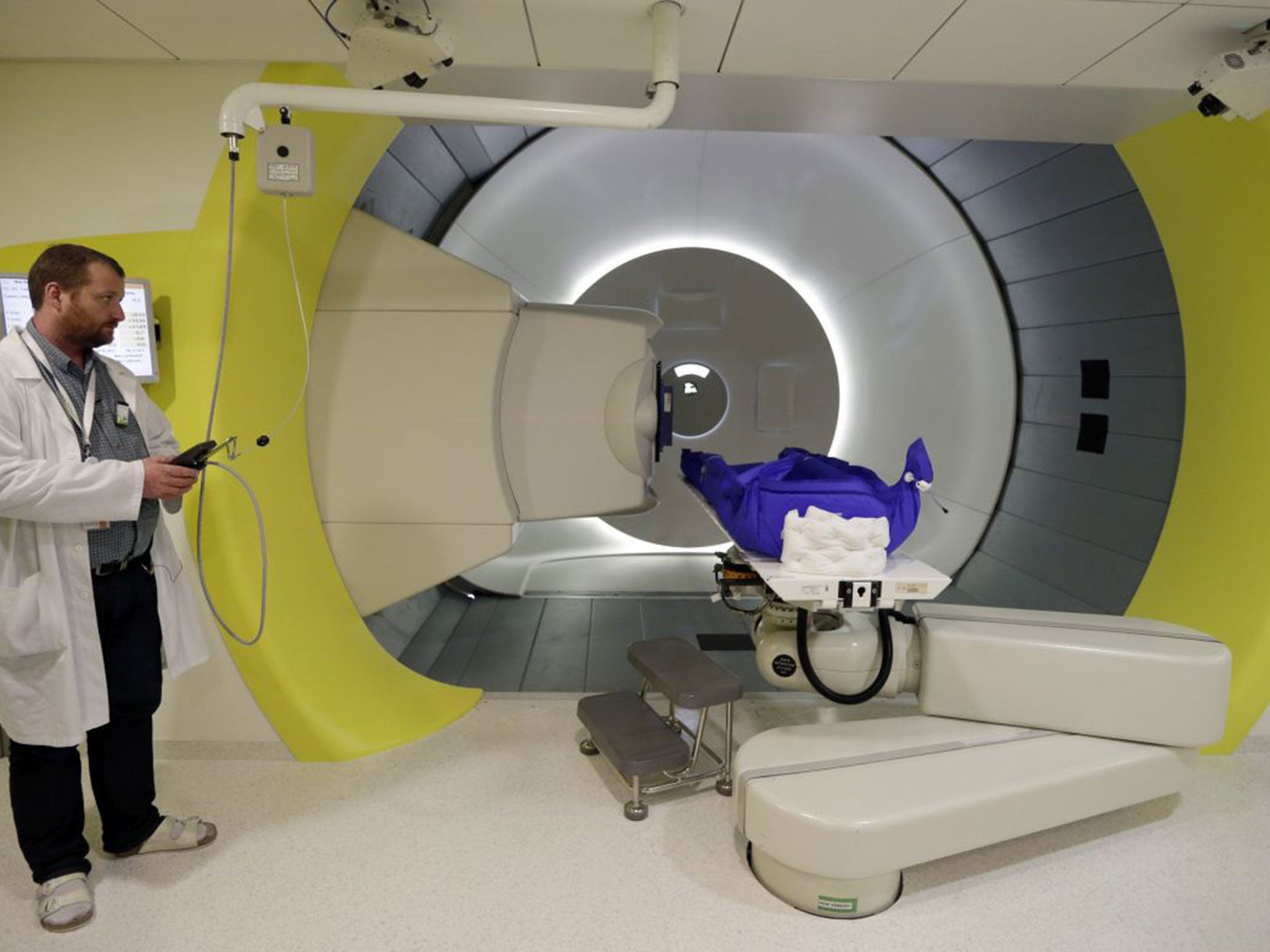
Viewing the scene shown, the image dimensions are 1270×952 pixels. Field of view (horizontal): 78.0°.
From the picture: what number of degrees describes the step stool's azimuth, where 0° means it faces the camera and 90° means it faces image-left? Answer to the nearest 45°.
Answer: approximately 45°

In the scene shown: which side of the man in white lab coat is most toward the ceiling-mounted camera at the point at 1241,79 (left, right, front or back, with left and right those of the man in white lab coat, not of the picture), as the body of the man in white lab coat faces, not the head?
front

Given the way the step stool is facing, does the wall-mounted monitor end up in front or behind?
in front

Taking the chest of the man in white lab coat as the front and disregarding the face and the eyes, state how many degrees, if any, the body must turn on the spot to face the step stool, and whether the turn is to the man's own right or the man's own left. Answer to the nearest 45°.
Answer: approximately 45° to the man's own left

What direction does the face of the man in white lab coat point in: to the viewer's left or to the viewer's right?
to the viewer's right

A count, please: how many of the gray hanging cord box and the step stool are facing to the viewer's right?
0
